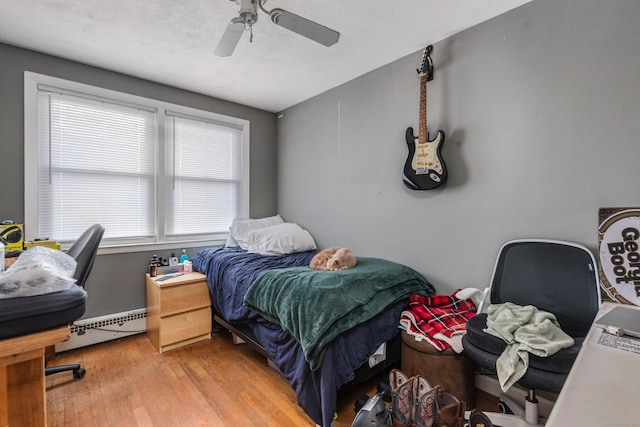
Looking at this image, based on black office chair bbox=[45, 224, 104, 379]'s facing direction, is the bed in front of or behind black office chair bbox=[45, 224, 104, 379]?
behind

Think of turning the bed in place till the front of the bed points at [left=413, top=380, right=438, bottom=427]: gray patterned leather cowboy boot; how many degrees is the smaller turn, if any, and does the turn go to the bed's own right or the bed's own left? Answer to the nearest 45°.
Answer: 0° — it already faces it

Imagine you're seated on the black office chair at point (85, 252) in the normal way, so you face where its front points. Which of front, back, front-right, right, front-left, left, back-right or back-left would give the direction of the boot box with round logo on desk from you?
back-left

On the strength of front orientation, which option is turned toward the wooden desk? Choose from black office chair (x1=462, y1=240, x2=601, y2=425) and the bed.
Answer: the black office chair

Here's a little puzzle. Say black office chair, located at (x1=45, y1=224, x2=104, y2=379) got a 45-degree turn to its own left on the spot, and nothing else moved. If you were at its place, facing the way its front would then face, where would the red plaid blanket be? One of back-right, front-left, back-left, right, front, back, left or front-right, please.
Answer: left

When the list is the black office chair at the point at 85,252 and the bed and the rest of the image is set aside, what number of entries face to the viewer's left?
1

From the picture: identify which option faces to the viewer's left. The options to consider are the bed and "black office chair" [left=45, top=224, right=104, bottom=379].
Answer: the black office chair

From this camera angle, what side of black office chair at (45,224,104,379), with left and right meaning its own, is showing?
left

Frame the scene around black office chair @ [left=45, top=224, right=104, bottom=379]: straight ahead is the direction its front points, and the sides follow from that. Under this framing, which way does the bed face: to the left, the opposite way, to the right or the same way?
to the left
